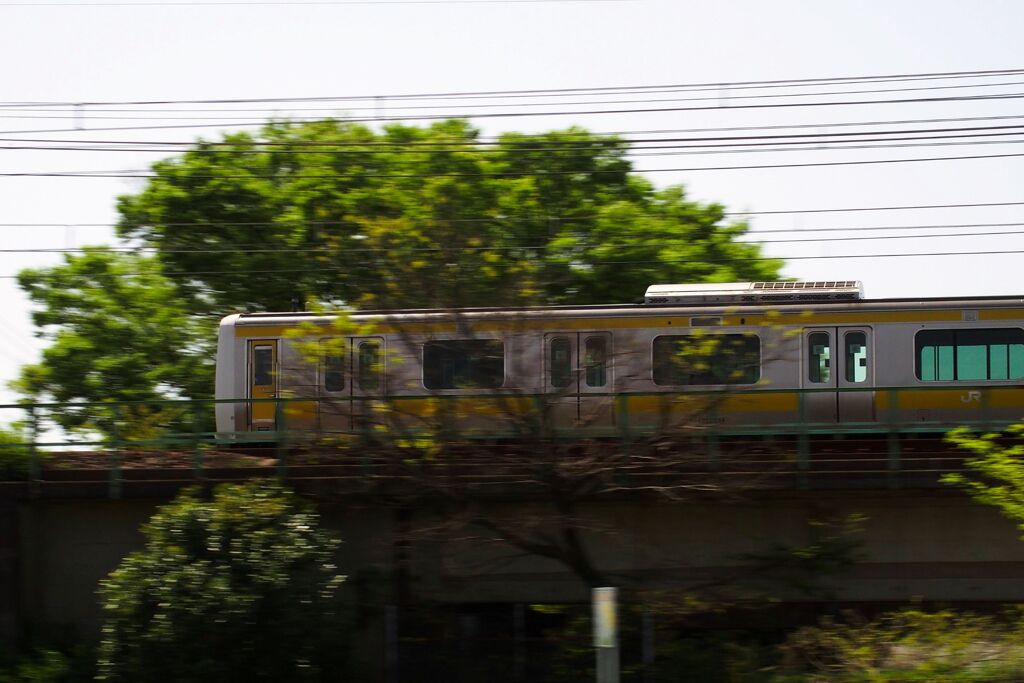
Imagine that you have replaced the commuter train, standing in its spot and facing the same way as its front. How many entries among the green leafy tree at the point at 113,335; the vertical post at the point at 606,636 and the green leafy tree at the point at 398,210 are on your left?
1

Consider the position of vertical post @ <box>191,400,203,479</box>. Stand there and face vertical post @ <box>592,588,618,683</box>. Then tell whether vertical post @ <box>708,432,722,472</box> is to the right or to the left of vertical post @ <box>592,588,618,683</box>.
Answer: left

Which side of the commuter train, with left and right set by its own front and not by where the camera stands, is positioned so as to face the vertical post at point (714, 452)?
left

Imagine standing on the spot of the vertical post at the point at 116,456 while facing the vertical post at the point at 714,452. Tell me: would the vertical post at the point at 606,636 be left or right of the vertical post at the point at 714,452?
right

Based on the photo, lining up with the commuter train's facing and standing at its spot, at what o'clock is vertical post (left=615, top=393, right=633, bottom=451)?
The vertical post is roughly at 10 o'clock from the commuter train.

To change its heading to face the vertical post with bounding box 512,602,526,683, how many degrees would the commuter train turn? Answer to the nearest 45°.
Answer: approximately 45° to its left

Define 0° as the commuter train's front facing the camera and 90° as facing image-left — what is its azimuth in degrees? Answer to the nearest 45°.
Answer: approximately 90°

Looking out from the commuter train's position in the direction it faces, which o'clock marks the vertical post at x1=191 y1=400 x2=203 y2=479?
The vertical post is roughly at 11 o'clock from the commuter train.

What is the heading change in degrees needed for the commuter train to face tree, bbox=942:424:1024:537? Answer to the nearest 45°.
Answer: approximately 135° to its left

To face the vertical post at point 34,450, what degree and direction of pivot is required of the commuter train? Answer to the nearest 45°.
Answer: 0° — it already faces it

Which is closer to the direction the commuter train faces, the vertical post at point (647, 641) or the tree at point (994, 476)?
the vertical post
